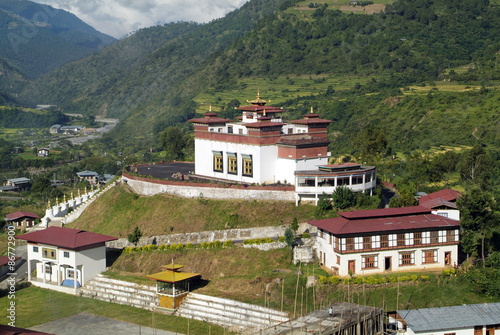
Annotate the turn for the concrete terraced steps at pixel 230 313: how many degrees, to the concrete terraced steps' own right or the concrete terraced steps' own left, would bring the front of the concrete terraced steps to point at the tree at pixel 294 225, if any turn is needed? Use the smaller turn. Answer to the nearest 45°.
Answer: approximately 180°

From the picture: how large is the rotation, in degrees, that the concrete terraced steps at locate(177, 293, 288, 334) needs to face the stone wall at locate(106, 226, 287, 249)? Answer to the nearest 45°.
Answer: approximately 135° to its right

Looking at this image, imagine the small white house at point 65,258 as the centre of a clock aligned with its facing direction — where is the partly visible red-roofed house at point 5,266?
The partly visible red-roofed house is roughly at 3 o'clock from the small white house.

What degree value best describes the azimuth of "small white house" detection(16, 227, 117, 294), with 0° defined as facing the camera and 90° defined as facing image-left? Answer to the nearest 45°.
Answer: approximately 45°

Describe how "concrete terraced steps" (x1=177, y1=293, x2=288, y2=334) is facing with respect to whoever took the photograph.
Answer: facing the viewer and to the left of the viewer

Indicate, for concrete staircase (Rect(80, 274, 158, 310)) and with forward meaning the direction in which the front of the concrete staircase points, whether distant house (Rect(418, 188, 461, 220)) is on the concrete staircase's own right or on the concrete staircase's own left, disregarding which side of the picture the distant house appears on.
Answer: on the concrete staircase's own left

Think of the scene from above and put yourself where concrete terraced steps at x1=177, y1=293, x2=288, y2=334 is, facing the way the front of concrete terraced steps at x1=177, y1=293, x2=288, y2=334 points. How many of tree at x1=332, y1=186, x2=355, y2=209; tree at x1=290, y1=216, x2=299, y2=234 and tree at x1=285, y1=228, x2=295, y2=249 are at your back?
3

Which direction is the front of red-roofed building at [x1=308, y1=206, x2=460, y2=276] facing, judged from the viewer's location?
facing the viewer

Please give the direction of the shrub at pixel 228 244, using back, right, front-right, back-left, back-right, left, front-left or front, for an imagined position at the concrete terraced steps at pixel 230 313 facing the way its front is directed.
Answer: back-right

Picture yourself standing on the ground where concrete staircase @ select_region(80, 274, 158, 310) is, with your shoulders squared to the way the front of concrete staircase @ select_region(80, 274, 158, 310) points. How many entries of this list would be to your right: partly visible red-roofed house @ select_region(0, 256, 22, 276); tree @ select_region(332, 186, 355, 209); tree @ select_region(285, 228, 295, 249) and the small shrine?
1

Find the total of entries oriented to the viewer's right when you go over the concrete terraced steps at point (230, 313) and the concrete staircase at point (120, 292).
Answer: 0

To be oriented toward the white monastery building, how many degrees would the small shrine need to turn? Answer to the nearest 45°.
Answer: approximately 180°

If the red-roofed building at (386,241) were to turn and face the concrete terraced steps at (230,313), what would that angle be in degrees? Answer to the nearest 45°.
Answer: approximately 45° to its right
